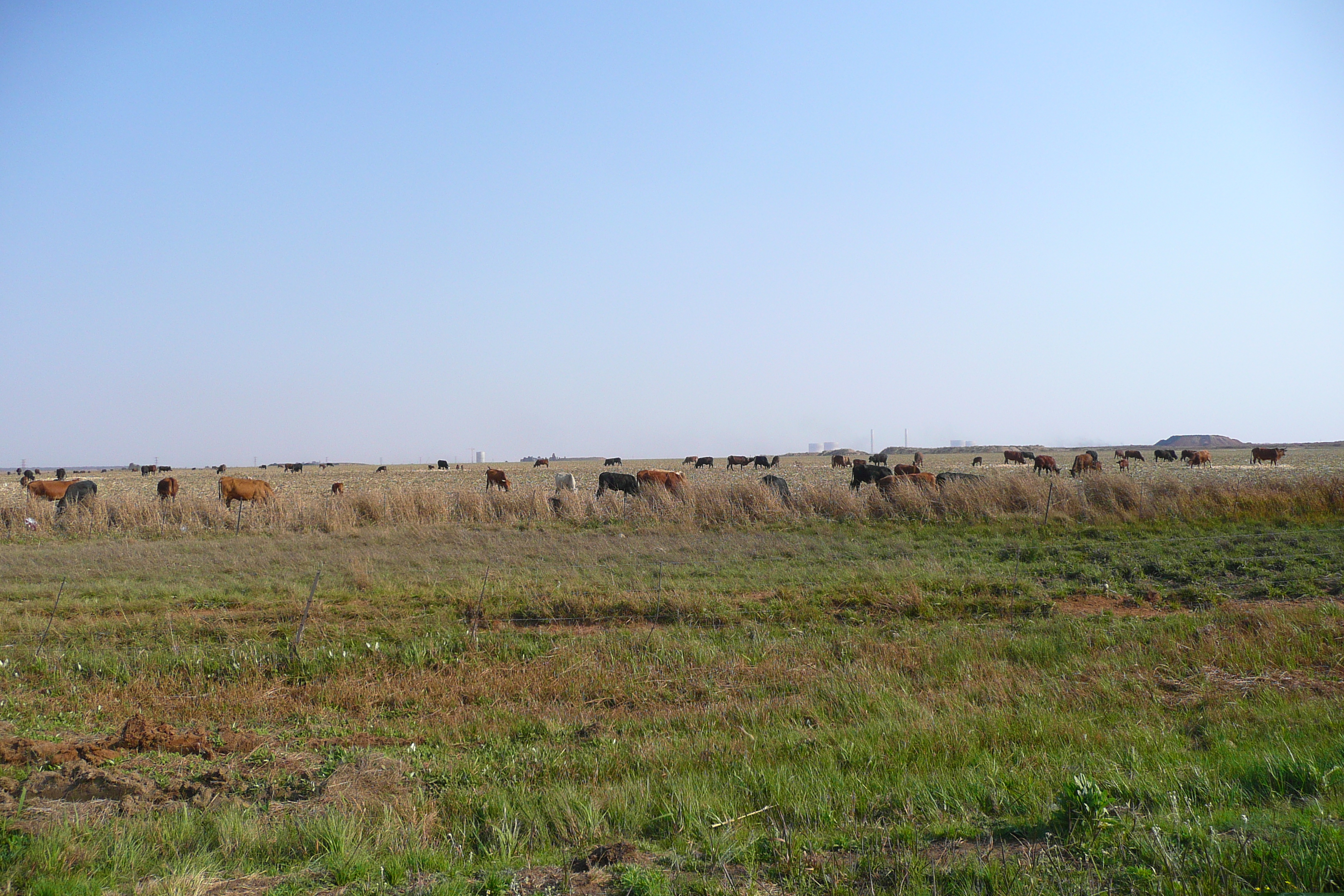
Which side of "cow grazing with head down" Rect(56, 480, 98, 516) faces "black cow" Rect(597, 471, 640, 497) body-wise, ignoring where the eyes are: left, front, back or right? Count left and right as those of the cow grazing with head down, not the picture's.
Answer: back

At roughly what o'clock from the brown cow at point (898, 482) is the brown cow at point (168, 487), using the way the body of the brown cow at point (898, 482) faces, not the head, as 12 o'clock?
the brown cow at point (168, 487) is roughly at 12 o'clock from the brown cow at point (898, 482).

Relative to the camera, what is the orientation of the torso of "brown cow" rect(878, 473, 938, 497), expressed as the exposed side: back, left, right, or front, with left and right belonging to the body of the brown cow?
left

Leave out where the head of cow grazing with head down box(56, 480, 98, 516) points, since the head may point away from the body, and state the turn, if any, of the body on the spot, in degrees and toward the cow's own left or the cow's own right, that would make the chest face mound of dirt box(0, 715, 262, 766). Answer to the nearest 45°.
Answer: approximately 90° to the cow's own left

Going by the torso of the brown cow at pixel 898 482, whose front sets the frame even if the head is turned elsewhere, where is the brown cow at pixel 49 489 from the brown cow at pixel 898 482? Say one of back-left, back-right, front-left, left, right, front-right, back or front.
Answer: front

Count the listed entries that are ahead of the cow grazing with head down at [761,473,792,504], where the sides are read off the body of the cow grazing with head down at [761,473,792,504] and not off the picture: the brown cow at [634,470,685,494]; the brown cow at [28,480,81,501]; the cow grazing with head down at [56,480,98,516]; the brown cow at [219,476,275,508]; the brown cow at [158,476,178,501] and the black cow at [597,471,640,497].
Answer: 0

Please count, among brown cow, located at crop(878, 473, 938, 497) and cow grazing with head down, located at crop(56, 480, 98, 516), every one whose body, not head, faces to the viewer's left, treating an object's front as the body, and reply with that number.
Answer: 2

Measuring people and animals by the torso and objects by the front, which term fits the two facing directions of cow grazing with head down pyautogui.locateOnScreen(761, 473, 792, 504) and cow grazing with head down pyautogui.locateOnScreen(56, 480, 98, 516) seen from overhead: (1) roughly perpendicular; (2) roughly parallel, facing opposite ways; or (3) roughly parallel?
roughly perpendicular

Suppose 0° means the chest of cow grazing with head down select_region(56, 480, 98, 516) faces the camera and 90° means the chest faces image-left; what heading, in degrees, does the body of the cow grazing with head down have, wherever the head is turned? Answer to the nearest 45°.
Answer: approximately 90°

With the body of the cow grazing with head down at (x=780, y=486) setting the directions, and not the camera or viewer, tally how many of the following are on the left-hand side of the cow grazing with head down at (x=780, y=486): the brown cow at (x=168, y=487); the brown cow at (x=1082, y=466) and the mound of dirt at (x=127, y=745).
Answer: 1

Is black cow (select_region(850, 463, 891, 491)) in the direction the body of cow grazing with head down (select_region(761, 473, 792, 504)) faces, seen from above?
no
